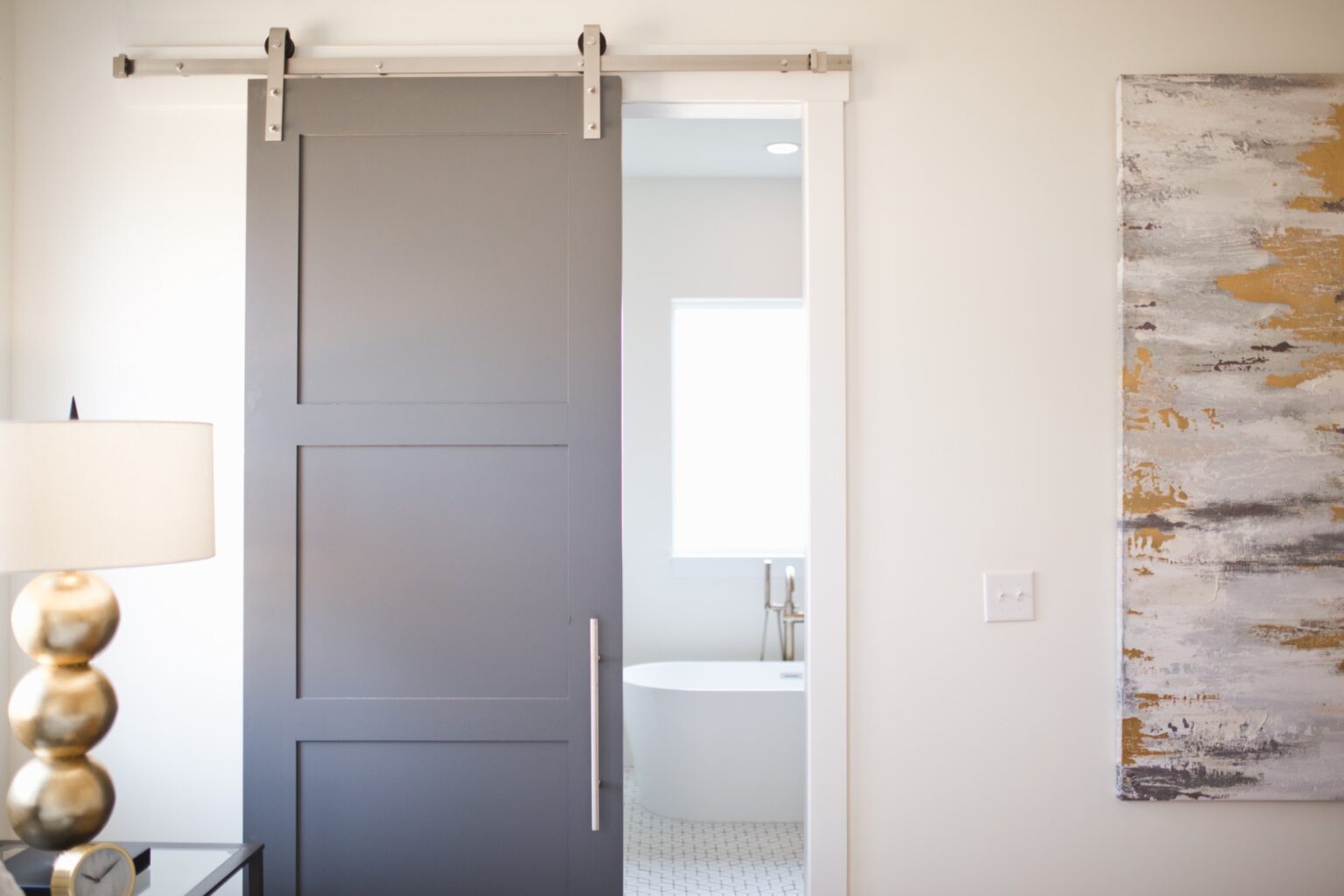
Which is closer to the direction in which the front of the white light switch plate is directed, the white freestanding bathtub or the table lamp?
the table lamp

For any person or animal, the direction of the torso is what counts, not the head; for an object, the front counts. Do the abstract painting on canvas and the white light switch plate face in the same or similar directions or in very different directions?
same or similar directions

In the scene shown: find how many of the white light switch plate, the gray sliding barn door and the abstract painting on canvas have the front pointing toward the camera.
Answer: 3

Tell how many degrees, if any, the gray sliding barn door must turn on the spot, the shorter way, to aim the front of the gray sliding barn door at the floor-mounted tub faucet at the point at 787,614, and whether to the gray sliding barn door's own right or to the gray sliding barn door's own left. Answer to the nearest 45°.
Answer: approximately 135° to the gray sliding barn door's own left

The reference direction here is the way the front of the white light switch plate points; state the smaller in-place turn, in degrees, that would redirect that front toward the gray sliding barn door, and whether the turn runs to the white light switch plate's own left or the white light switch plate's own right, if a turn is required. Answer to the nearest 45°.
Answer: approximately 90° to the white light switch plate's own right

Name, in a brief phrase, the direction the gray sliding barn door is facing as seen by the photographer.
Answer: facing the viewer

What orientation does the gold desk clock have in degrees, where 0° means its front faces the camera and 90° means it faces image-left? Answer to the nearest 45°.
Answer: approximately 315°

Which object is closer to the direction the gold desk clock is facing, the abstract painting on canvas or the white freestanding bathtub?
the abstract painting on canvas

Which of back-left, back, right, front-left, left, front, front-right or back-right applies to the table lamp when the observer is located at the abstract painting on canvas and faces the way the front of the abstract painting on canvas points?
front-right

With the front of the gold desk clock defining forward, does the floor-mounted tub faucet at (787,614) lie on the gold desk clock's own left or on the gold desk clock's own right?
on the gold desk clock's own left

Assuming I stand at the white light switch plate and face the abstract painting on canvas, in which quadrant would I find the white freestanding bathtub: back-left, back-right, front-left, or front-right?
back-left

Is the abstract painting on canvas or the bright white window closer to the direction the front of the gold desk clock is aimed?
the abstract painting on canvas
